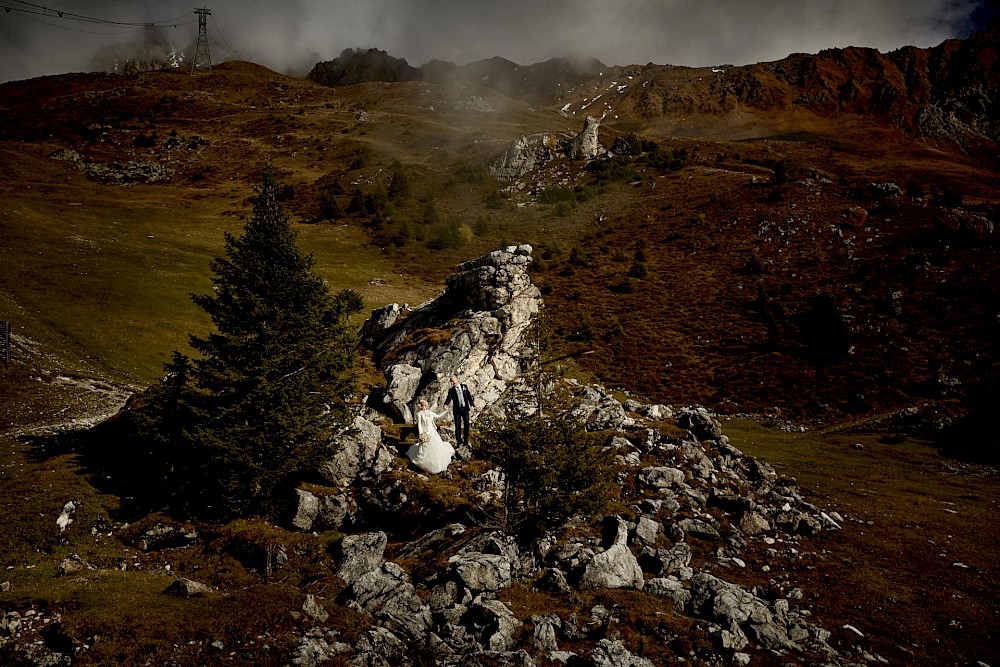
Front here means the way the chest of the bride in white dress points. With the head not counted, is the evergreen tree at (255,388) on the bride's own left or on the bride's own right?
on the bride's own right
